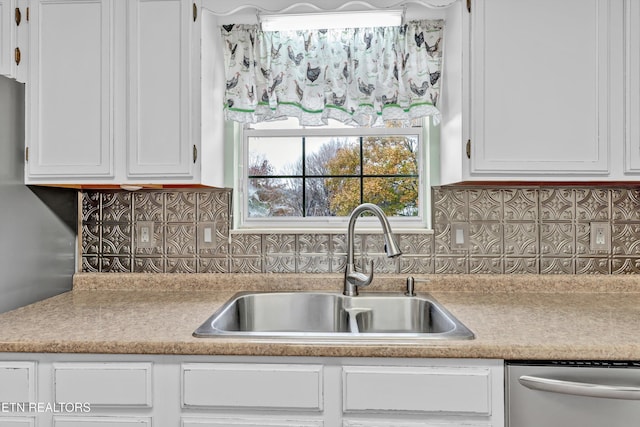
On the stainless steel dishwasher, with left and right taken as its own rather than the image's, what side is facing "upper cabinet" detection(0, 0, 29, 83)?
right

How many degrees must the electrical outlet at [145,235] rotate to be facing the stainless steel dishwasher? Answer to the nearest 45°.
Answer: approximately 45° to its left

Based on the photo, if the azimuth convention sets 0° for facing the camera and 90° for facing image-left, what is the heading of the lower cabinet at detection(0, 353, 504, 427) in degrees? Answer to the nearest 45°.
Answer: approximately 0°

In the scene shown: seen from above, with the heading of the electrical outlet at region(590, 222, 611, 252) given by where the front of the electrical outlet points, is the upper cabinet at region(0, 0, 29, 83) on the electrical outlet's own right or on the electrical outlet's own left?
on the electrical outlet's own right

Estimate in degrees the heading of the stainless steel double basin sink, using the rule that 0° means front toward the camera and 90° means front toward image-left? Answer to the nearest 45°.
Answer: approximately 0°
